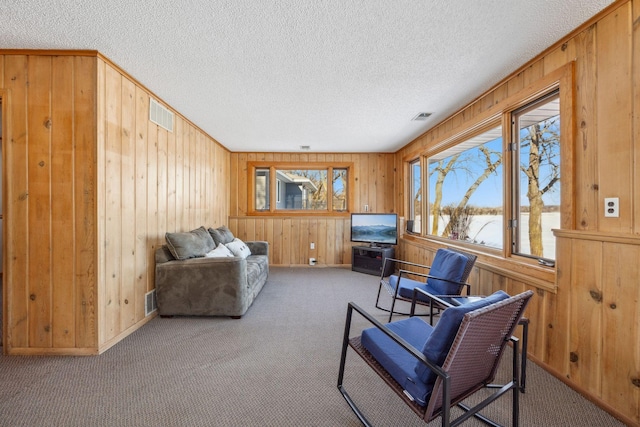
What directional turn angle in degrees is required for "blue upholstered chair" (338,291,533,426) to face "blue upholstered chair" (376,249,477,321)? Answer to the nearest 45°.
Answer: approximately 45° to its right

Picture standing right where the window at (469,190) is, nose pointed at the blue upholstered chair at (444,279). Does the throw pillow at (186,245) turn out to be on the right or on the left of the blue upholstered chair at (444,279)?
right

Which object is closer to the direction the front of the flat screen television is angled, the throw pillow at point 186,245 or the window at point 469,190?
the throw pillow

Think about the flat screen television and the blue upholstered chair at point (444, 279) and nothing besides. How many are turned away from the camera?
0

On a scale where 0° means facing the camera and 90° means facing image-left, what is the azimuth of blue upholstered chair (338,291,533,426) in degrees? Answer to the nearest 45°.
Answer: approximately 135°

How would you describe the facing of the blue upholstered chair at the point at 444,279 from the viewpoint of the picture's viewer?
facing the viewer and to the left of the viewer

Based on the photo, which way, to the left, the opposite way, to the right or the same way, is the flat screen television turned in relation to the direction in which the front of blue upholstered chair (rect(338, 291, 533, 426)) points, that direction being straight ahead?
to the left

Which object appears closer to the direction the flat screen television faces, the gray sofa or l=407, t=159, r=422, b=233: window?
the gray sofa

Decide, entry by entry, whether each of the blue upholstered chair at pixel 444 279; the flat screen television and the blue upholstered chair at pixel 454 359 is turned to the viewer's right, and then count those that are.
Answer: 0

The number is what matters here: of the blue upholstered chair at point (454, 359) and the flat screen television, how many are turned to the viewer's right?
0

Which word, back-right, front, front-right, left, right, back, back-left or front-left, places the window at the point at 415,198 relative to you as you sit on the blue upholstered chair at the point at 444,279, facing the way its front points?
back-right

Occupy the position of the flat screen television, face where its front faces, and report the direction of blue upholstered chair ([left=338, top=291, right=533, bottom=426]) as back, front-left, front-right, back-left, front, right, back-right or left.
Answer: front-left

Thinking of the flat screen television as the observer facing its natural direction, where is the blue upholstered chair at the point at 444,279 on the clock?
The blue upholstered chair is roughly at 10 o'clock from the flat screen television.

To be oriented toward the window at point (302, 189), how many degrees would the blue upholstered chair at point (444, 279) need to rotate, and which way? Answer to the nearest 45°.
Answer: approximately 90° to its right

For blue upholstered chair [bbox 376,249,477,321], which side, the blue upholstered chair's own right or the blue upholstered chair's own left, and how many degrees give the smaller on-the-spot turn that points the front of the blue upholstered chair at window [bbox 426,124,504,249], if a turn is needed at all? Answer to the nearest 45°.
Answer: approximately 135° to the blue upholstered chair's own right
